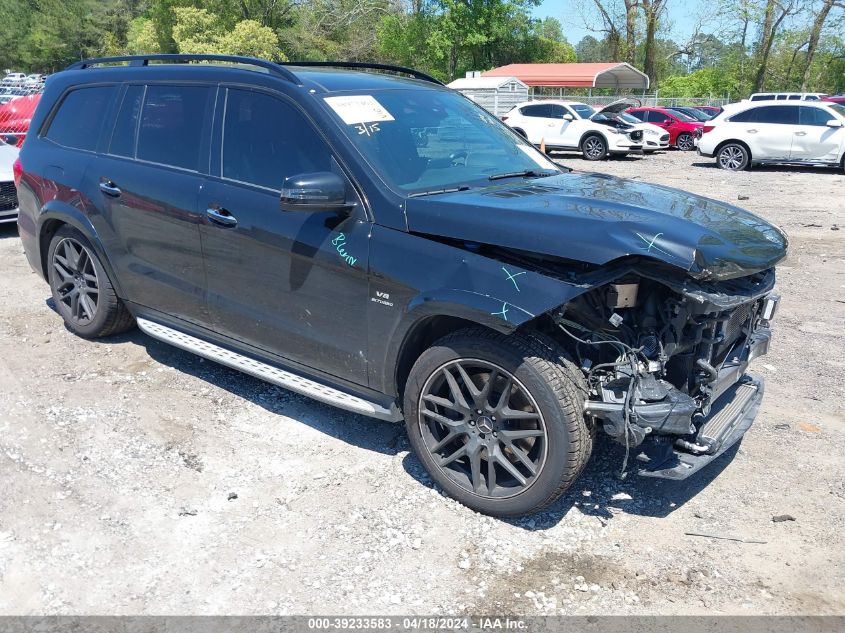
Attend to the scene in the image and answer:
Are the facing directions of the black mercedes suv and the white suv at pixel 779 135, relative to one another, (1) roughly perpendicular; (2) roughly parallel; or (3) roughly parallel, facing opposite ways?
roughly parallel

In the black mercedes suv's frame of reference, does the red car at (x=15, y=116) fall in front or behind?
behind

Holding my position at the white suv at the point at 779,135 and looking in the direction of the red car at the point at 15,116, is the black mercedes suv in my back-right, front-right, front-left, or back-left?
front-left

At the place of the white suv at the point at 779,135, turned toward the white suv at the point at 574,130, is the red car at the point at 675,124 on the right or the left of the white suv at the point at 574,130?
right

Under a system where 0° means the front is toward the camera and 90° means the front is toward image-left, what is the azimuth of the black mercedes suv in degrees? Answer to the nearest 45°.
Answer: approximately 315°

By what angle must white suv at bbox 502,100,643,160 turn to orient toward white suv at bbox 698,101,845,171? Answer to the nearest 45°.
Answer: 0° — it already faces it

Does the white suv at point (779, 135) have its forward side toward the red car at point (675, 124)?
no

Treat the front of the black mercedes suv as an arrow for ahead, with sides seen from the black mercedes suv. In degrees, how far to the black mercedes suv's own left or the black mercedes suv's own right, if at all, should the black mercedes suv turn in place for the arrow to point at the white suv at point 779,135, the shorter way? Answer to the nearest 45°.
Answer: approximately 90° to the black mercedes suv's own left

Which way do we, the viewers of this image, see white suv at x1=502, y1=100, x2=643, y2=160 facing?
facing the viewer and to the right of the viewer

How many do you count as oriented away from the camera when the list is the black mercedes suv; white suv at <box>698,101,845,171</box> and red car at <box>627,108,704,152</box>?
0

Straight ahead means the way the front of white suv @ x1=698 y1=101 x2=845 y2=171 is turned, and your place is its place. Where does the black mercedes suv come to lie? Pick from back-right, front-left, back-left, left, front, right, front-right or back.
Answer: right

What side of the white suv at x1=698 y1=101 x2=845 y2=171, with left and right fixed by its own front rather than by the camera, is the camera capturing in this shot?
right
